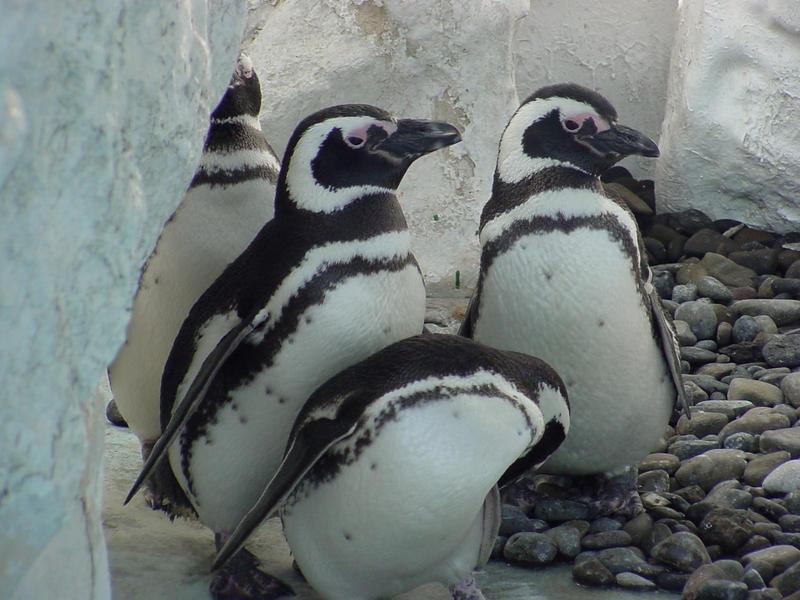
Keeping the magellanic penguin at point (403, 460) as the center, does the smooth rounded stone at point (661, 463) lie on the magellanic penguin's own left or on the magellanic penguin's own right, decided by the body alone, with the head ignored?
on the magellanic penguin's own left

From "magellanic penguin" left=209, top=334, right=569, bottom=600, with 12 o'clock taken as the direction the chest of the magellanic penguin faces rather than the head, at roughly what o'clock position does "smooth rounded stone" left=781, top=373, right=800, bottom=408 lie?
The smooth rounded stone is roughly at 9 o'clock from the magellanic penguin.

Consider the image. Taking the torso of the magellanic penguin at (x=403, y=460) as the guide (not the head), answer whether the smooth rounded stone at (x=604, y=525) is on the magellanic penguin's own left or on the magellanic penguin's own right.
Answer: on the magellanic penguin's own left

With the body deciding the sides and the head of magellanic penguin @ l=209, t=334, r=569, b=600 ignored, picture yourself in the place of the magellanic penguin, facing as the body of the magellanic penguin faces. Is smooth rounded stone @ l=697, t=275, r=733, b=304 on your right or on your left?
on your left

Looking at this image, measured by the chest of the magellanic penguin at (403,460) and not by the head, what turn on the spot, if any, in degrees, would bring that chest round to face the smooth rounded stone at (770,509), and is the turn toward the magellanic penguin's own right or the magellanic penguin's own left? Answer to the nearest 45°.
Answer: approximately 90° to the magellanic penguin's own left

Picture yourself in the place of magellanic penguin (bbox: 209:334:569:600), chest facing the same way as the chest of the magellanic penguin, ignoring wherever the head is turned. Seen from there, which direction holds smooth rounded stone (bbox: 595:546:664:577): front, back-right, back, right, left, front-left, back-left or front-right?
left

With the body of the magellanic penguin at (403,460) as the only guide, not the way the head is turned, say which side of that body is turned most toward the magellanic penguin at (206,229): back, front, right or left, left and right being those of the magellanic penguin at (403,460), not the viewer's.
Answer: back

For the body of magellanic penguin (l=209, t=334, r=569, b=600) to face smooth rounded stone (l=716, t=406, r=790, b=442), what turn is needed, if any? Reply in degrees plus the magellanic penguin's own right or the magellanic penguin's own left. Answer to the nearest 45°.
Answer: approximately 90° to the magellanic penguin's own left

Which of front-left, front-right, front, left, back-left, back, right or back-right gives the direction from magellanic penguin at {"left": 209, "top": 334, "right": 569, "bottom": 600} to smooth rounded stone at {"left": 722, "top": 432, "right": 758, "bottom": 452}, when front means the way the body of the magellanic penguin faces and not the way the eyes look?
left

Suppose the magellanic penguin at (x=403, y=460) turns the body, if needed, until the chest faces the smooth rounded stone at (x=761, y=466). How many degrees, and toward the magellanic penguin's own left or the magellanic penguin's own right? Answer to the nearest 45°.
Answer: approximately 90° to the magellanic penguin's own left

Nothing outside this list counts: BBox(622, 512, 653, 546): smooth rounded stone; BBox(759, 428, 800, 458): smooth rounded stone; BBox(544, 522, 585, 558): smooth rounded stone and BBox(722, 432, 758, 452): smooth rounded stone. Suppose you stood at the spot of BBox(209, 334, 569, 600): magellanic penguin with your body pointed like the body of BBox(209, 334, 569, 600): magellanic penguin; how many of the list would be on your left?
4

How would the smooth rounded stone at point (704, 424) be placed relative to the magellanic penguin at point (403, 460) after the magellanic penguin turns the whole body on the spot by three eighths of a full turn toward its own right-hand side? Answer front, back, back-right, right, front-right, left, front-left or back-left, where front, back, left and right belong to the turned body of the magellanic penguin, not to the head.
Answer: back-right

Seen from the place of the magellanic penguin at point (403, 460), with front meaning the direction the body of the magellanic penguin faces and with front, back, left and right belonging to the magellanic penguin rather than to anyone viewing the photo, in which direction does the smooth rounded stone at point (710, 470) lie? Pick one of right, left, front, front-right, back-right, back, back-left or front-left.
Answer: left

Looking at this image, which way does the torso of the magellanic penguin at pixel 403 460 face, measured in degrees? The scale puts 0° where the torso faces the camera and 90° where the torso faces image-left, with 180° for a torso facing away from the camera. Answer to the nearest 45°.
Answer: approximately 315°

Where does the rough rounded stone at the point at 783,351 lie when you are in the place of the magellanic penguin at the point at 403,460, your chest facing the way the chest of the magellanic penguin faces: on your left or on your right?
on your left

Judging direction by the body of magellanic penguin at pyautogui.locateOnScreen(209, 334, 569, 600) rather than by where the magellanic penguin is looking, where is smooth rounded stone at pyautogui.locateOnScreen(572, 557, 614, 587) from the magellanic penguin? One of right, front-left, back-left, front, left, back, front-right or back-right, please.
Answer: left
